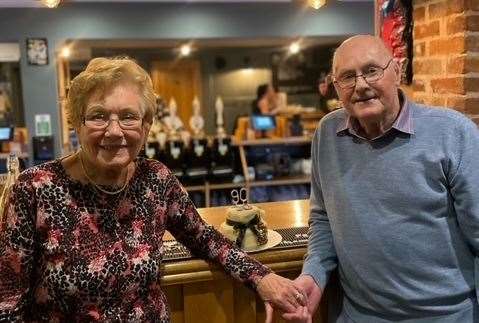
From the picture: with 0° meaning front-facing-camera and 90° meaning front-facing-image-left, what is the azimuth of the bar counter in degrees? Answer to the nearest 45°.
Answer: approximately 0°

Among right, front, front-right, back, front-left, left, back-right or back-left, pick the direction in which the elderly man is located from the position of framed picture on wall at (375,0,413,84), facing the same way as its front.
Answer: front-left

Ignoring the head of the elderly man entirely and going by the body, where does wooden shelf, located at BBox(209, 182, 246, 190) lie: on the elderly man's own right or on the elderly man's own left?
on the elderly man's own right

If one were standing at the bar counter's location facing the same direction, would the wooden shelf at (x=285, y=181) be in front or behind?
behind

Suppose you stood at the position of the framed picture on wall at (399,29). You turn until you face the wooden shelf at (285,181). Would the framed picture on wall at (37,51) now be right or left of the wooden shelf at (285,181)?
left

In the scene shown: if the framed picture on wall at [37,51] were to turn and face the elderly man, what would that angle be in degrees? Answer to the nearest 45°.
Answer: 0° — it already faces them

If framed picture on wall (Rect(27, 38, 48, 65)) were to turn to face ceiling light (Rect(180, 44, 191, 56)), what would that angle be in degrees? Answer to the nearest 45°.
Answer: approximately 135° to its left

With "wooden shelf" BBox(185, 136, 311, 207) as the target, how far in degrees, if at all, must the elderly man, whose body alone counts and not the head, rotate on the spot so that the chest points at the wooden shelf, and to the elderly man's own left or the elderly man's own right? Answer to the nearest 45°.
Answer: approximately 135° to the elderly man's own right

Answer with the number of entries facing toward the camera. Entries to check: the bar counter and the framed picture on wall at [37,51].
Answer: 2

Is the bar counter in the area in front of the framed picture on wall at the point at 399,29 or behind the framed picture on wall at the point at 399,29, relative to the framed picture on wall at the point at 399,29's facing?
in front
